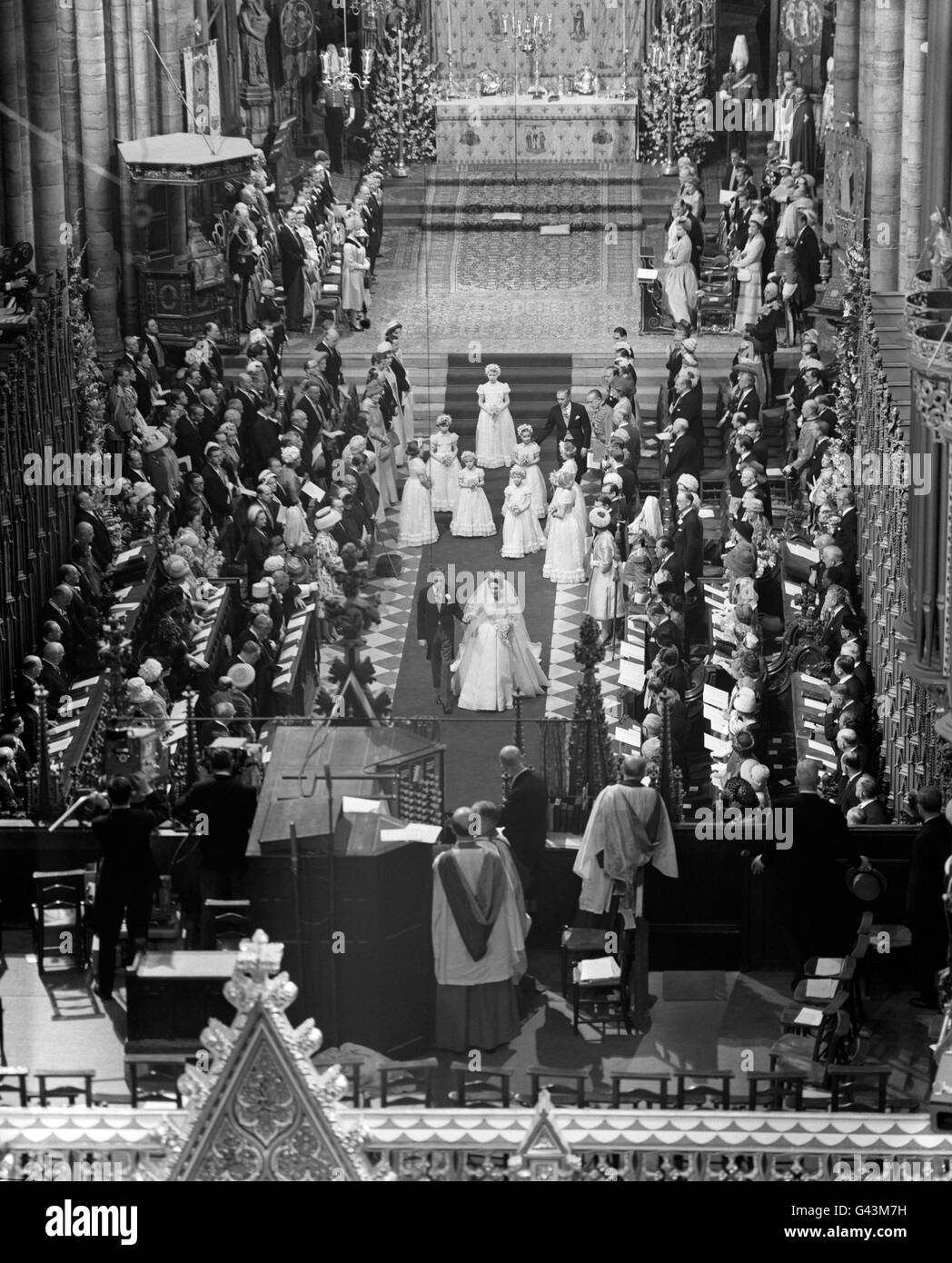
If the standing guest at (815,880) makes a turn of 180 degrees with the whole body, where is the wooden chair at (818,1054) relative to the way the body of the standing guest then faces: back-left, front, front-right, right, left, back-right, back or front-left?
front

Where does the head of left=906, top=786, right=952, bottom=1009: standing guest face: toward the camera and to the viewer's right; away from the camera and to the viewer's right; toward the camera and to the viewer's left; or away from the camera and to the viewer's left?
away from the camera and to the viewer's left

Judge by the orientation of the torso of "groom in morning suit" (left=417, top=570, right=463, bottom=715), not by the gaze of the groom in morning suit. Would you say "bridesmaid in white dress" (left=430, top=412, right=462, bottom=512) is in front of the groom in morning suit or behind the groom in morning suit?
behind

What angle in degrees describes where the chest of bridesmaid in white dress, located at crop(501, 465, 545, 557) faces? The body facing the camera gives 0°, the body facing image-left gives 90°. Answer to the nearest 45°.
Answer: approximately 0°

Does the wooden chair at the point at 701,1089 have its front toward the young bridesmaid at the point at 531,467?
yes

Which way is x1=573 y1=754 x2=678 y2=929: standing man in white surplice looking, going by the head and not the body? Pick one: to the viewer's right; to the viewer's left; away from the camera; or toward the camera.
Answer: away from the camera

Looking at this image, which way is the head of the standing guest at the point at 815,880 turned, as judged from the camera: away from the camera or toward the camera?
away from the camera

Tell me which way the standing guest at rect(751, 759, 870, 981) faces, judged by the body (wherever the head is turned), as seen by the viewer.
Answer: away from the camera

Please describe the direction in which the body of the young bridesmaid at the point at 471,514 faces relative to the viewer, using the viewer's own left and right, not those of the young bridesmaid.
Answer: facing the viewer

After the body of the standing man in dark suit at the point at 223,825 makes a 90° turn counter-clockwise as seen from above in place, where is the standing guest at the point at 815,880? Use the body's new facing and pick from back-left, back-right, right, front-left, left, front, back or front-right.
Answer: back

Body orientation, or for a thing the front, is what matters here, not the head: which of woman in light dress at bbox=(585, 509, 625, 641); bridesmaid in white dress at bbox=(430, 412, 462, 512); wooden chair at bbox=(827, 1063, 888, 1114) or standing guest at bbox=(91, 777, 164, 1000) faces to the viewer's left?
the woman in light dress

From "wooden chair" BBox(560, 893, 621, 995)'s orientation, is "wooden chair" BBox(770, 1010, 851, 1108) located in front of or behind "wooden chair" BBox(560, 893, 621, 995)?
behind

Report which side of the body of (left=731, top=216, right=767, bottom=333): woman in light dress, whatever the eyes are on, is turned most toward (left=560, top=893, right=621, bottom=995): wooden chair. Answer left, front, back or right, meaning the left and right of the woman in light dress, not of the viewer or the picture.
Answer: left

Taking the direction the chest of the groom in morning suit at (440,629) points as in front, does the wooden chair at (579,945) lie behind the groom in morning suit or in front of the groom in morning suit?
in front

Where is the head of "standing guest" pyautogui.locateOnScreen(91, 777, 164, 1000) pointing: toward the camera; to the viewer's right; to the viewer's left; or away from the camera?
away from the camera

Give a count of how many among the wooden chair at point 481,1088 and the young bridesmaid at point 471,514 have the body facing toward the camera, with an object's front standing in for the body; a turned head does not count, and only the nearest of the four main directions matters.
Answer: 1

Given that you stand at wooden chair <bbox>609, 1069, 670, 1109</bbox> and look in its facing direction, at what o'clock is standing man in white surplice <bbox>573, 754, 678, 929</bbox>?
The standing man in white surplice is roughly at 12 o'clock from the wooden chair.

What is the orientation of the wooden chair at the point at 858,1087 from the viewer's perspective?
away from the camera
